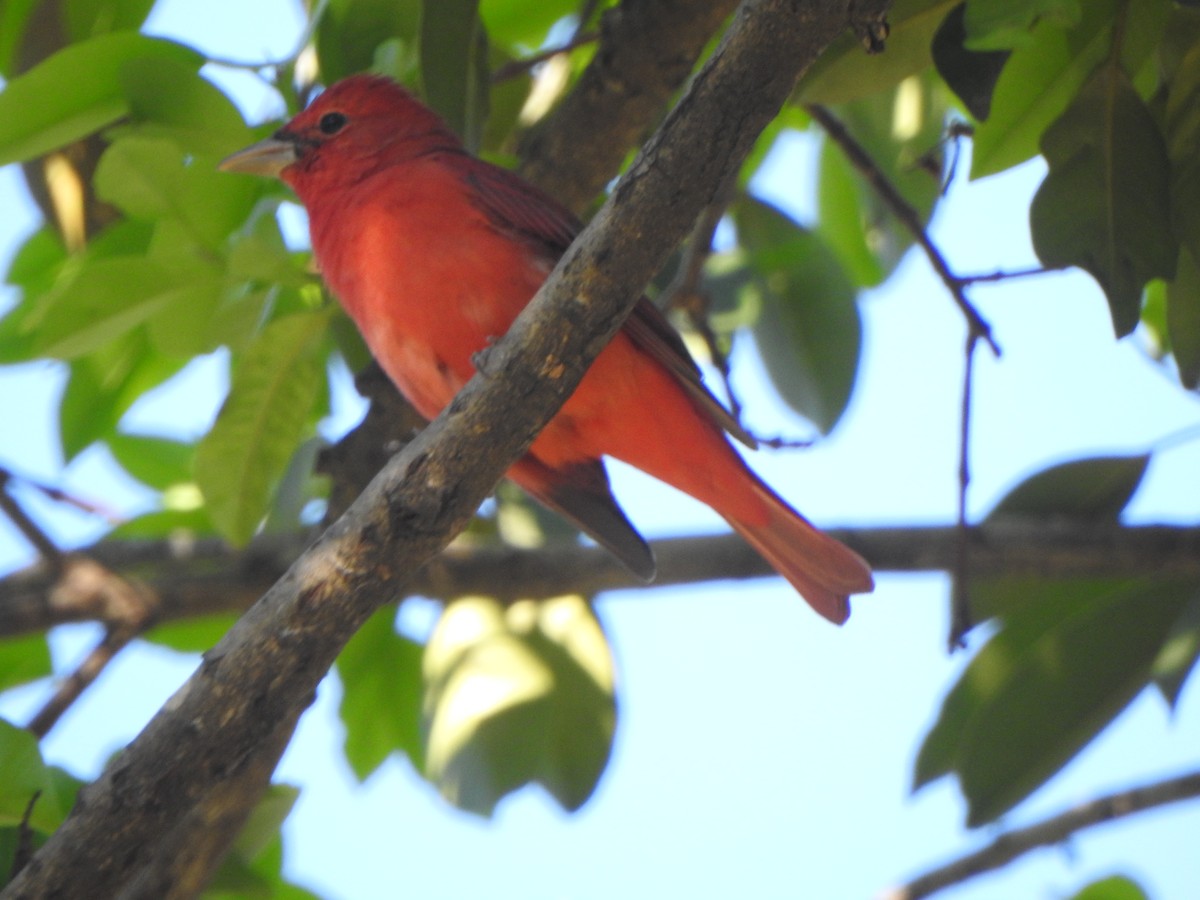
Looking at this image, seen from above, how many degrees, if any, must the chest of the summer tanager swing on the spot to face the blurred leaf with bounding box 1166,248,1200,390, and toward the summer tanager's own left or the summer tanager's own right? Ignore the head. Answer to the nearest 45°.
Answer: approximately 135° to the summer tanager's own left

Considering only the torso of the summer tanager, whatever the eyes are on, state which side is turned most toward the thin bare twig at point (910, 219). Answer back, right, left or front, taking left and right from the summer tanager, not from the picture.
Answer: back

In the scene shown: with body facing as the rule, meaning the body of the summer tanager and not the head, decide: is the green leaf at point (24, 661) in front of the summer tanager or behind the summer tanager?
in front

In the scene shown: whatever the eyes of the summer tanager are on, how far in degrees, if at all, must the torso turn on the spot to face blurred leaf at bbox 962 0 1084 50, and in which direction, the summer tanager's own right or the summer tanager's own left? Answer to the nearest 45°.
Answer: approximately 135° to the summer tanager's own left

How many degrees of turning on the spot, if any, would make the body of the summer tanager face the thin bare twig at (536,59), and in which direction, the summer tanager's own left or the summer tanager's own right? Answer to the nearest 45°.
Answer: approximately 135° to the summer tanager's own right

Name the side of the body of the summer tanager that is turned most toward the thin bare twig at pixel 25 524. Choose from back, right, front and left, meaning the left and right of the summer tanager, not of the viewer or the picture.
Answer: front

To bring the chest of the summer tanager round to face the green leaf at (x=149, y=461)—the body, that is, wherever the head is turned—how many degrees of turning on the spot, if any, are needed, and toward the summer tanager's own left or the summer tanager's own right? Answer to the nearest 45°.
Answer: approximately 45° to the summer tanager's own right

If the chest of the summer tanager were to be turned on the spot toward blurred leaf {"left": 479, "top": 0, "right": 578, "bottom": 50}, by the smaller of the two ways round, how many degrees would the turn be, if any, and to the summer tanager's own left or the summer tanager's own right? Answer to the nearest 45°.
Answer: approximately 135° to the summer tanager's own right

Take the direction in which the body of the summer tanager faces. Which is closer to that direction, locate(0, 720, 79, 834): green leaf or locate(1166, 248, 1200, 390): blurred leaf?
the green leaf

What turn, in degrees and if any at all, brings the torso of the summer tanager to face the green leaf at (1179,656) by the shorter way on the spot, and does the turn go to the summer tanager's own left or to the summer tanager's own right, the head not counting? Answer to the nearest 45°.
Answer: approximately 135° to the summer tanager's own left

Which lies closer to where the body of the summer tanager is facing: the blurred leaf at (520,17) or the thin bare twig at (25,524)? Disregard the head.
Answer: the thin bare twig

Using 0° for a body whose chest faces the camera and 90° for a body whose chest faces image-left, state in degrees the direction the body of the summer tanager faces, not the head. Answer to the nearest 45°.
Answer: approximately 90°
